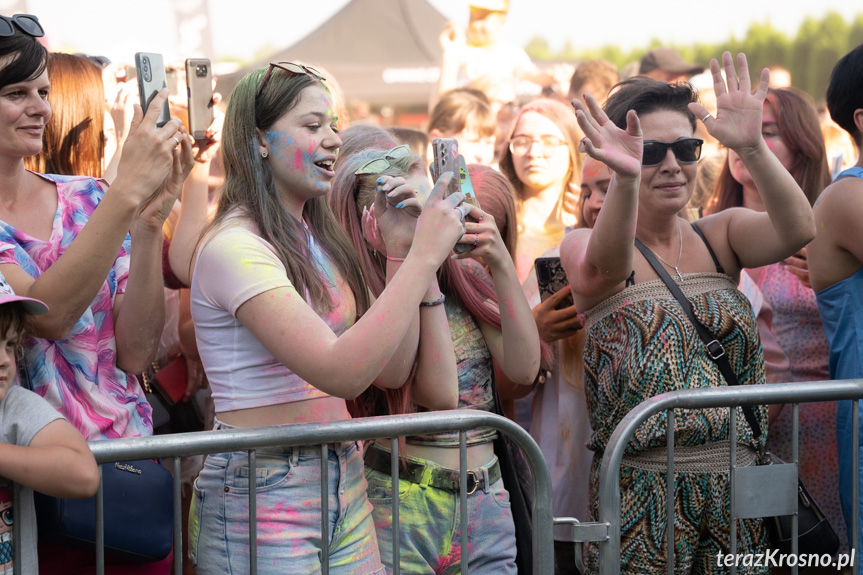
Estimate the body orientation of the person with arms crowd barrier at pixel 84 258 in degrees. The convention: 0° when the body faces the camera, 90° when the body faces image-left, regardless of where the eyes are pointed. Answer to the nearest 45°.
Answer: approximately 315°

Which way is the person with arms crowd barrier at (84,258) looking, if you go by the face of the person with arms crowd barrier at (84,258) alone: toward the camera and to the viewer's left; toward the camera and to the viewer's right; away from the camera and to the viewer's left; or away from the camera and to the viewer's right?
toward the camera and to the viewer's right
